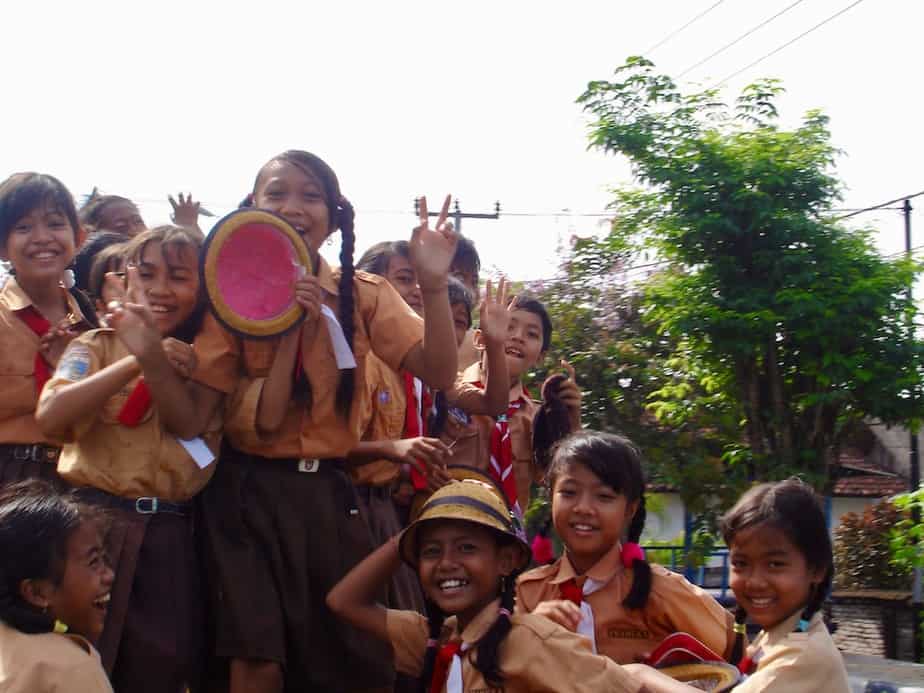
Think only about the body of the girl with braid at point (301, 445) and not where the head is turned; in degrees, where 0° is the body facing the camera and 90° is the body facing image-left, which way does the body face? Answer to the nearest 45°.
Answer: approximately 0°

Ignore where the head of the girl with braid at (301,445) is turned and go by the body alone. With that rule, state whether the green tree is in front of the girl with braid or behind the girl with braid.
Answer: behind

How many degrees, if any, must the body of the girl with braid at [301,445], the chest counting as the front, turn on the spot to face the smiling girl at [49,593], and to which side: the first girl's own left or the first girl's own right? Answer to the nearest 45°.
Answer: approximately 45° to the first girl's own right

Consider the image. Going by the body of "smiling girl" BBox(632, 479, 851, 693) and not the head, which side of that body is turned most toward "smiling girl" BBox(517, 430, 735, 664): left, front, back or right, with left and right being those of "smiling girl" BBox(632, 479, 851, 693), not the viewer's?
right

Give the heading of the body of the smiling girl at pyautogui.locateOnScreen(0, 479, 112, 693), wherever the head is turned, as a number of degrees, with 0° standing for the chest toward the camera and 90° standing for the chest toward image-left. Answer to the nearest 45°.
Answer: approximately 270°

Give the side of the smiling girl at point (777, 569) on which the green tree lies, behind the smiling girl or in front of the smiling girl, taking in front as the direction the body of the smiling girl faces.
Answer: behind
